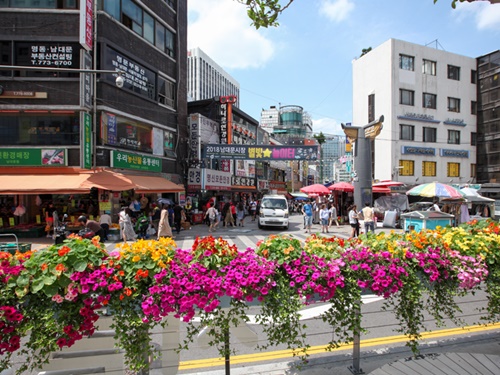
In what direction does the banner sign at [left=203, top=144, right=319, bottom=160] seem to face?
toward the camera

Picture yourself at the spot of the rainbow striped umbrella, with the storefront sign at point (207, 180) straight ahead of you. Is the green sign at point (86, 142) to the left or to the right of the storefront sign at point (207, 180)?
left

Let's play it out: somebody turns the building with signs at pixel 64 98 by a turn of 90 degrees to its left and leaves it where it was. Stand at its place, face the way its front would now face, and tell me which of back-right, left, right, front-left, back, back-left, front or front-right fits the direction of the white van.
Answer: front-right

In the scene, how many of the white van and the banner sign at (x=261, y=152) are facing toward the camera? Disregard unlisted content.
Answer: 2

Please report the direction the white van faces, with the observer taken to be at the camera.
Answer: facing the viewer

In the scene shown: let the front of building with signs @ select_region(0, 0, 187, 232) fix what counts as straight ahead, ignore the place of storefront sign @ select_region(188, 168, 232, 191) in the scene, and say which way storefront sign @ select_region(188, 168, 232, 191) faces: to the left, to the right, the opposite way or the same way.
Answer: the same way

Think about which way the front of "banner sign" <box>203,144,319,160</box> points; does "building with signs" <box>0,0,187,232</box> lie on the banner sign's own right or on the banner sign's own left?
on the banner sign's own right

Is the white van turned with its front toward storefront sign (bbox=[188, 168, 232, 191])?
no

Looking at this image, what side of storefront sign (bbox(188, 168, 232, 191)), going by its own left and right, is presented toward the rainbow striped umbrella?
front

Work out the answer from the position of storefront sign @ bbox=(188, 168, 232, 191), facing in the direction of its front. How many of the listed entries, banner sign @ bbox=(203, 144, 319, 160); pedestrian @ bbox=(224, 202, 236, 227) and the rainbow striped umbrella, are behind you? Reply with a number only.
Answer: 0

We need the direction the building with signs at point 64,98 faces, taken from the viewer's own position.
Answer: facing the viewer and to the right of the viewer

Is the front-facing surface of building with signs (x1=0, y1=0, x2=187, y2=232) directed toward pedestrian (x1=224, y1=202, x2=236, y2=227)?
no

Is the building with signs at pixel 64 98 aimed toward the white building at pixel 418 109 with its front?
no
